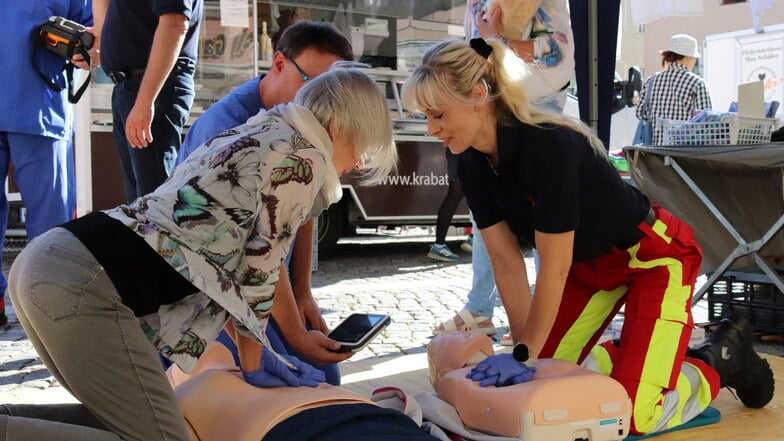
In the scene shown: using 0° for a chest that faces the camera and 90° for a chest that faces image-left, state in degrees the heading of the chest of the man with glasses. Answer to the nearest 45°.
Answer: approximately 315°

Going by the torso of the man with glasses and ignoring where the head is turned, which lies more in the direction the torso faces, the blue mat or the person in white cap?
the blue mat

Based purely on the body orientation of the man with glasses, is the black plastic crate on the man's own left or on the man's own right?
on the man's own left

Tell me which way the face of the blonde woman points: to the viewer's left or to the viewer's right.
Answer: to the viewer's left

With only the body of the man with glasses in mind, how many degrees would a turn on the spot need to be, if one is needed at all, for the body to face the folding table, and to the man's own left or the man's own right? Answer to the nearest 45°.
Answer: approximately 90° to the man's own left

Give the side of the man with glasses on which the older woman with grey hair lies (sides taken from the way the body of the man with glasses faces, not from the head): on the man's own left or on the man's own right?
on the man's own right

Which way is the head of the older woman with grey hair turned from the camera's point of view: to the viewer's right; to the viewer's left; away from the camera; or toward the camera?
to the viewer's right

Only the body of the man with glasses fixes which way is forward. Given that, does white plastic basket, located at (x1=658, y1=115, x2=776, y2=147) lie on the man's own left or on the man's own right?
on the man's own left

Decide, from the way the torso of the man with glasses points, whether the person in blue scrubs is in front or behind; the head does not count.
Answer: behind
